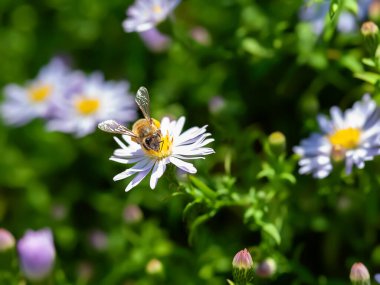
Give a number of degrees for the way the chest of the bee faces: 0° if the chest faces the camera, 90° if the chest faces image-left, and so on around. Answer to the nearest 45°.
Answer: approximately 315°

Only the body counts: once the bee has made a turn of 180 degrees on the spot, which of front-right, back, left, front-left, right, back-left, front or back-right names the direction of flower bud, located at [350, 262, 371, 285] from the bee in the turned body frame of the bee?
back-right

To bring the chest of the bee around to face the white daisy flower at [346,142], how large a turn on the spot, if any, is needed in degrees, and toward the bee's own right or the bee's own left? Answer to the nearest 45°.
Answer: approximately 45° to the bee's own left
